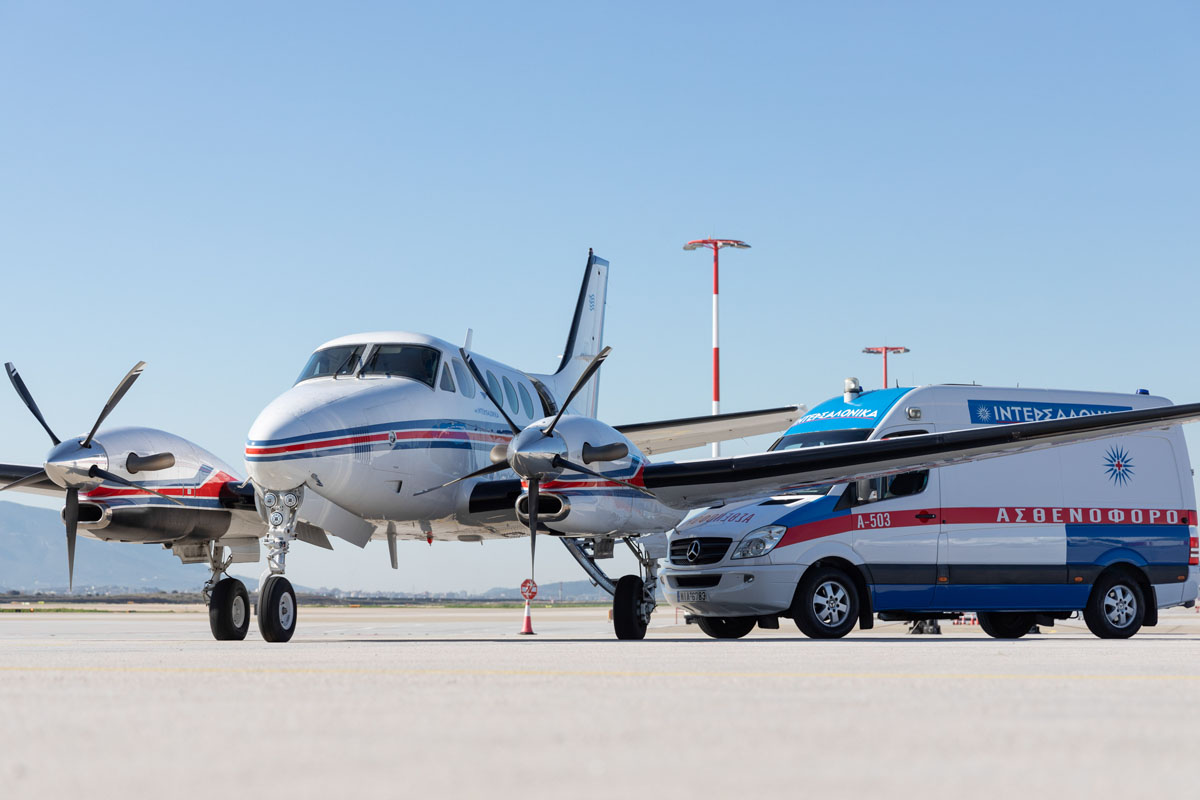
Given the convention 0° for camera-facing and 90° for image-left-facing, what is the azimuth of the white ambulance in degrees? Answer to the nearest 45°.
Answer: approximately 45°

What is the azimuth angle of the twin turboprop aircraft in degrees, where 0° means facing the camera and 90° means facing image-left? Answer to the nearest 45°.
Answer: approximately 45°
